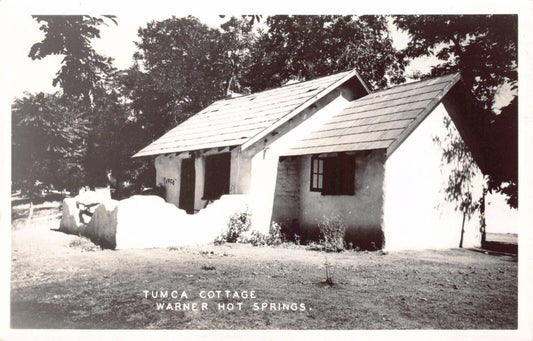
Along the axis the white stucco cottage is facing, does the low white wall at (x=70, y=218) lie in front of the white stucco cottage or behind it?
in front

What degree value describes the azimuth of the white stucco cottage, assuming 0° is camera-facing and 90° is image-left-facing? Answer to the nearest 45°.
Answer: approximately 45°

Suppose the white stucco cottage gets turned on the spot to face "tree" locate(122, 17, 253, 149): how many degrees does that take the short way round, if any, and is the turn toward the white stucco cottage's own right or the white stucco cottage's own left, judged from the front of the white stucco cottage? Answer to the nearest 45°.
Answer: approximately 90° to the white stucco cottage's own right

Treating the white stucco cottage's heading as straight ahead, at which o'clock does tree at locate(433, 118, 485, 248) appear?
The tree is roughly at 8 o'clock from the white stucco cottage.
